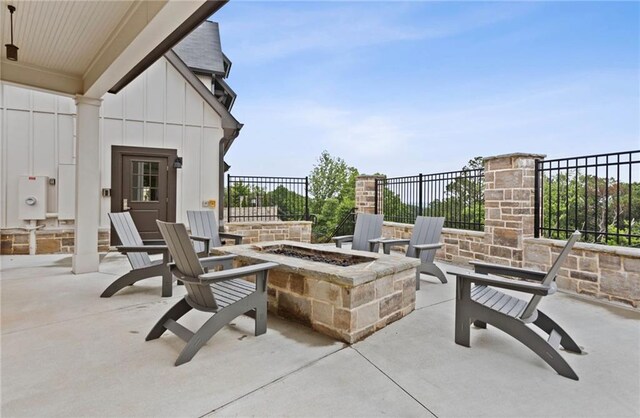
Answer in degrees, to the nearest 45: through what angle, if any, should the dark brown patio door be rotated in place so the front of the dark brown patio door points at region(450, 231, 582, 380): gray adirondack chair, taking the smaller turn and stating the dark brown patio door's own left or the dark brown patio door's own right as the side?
0° — it already faces it

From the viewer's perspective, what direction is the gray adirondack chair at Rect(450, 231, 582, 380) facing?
to the viewer's left

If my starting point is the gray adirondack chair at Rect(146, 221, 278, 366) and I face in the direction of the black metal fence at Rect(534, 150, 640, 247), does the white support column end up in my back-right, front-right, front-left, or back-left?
back-left

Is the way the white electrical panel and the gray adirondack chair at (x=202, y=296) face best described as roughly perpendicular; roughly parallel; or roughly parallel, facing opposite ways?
roughly perpendicular

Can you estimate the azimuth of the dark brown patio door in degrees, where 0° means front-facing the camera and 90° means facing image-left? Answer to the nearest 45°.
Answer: approximately 0°

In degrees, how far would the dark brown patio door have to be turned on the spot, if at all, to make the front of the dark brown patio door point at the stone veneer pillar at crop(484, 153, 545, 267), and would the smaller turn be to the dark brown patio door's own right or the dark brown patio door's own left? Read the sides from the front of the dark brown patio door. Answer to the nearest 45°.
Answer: approximately 45° to the dark brown patio door's own left

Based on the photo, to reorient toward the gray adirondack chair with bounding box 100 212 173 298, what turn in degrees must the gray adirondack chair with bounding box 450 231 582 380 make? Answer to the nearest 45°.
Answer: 0° — it already faces it

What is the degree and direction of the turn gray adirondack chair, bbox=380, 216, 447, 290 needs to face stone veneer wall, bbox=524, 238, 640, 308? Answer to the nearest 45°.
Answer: approximately 135° to its left

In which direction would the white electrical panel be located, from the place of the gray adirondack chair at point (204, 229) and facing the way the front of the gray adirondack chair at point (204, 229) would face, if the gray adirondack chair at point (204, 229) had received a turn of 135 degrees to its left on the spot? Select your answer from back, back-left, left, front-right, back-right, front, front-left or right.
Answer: front-left

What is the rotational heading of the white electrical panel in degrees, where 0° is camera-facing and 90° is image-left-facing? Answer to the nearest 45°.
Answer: approximately 0°
